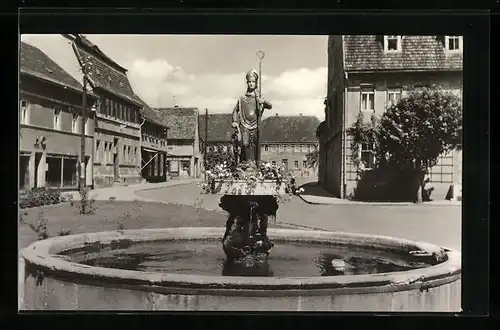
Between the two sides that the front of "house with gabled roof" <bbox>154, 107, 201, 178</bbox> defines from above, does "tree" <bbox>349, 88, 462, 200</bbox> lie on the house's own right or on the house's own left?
on the house's own left

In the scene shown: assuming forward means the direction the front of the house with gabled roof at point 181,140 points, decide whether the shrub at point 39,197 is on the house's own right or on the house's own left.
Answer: on the house's own right

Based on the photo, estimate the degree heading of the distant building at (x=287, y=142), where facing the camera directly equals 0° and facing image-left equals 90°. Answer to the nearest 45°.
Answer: approximately 0°
